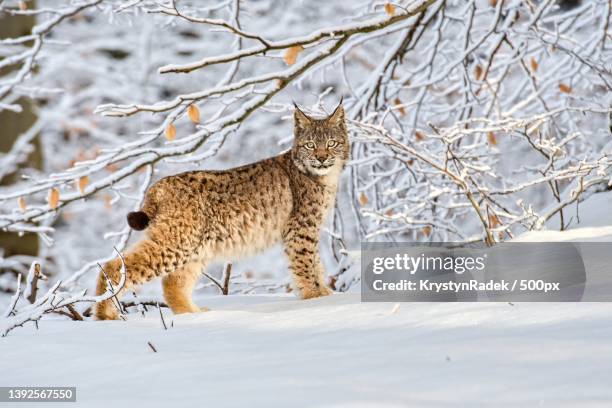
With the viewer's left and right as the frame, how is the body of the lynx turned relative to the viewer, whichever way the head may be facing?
facing to the right of the viewer
